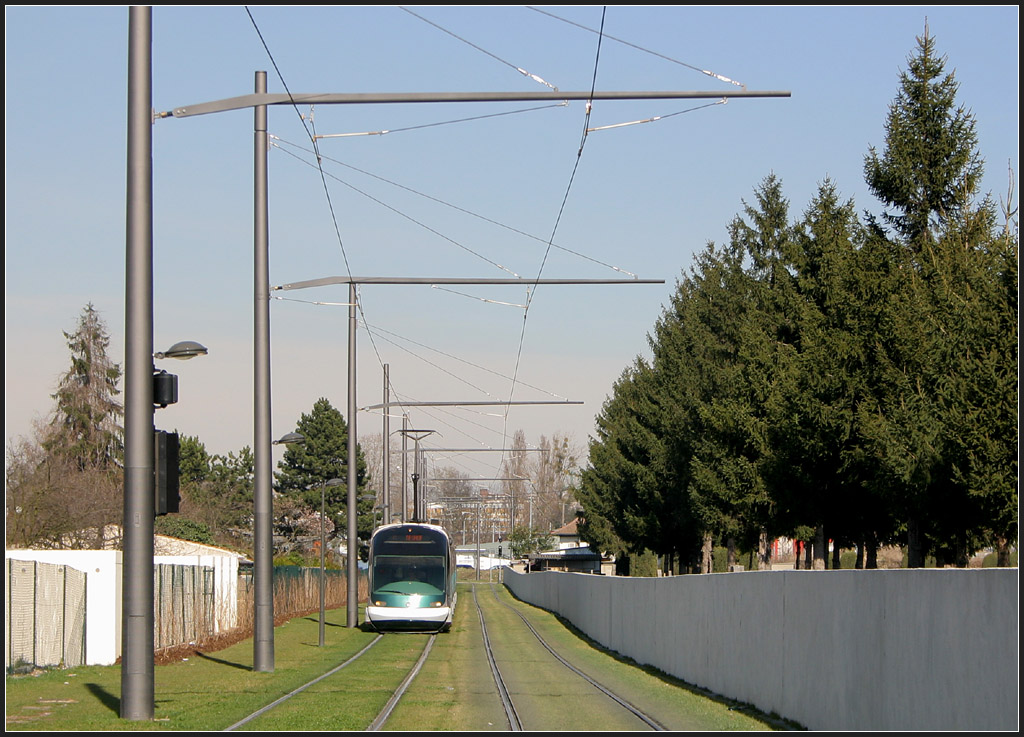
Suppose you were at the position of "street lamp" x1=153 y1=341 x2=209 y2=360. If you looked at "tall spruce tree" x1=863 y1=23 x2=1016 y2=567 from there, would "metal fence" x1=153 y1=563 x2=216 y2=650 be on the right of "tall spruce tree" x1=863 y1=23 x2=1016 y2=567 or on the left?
left

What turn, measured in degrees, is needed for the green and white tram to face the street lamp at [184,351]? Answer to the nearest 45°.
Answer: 0° — it already faces it

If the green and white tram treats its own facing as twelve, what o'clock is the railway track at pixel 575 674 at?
The railway track is roughly at 12 o'clock from the green and white tram.

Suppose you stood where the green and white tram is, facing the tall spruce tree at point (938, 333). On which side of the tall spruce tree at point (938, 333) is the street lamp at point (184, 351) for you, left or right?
right

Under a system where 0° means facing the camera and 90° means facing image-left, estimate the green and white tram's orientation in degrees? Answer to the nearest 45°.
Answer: approximately 0°

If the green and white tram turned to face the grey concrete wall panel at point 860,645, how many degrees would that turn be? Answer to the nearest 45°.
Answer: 0° — it already faces it

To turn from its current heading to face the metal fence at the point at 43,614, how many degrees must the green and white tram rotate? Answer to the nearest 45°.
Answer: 0° — it already faces it

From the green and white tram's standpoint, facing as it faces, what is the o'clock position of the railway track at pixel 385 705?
The railway track is roughly at 12 o'clock from the green and white tram.
